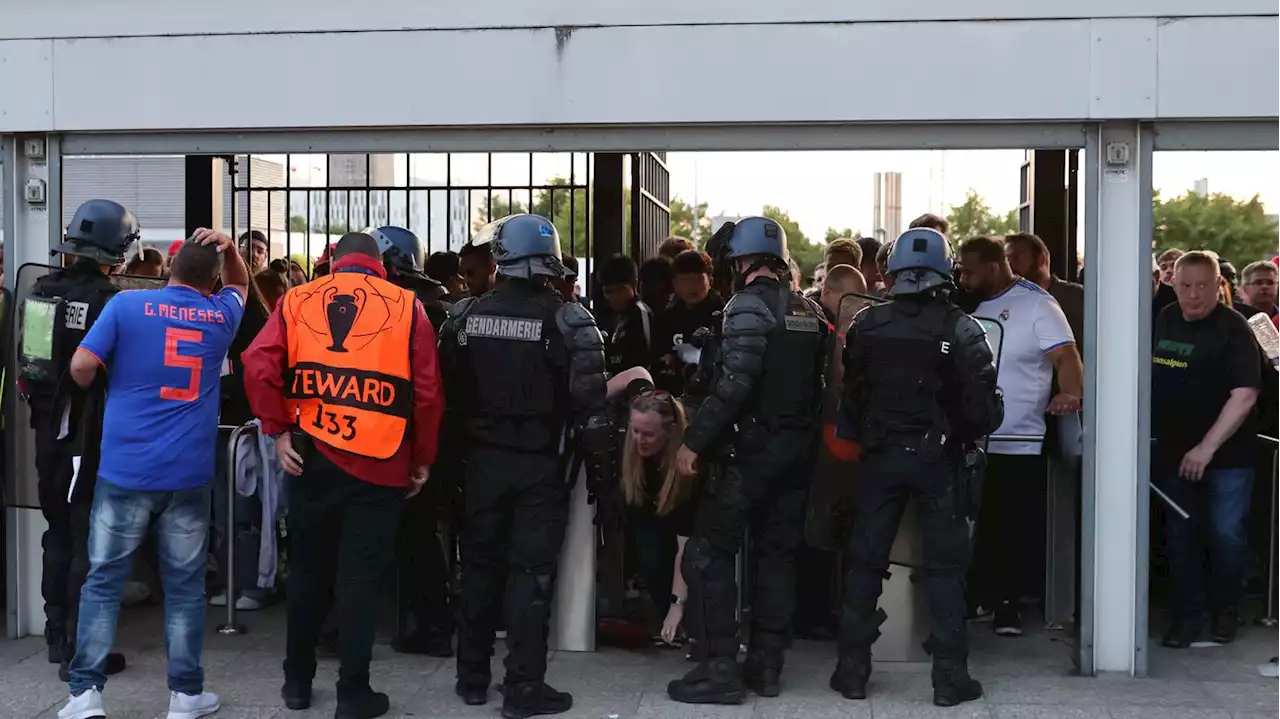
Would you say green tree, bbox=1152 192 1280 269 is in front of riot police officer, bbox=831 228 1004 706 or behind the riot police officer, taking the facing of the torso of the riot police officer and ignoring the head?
in front

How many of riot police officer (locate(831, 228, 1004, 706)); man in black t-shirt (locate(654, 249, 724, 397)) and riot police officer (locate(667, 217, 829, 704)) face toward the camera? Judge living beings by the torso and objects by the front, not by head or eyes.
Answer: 1

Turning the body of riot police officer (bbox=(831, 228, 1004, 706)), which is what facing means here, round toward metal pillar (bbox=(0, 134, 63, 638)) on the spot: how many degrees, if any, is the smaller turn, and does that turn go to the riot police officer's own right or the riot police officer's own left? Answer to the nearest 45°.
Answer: approximately 90° to the riot police officer's own left

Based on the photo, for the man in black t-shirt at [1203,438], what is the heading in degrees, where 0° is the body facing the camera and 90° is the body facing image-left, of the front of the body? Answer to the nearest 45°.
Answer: approximately 45°

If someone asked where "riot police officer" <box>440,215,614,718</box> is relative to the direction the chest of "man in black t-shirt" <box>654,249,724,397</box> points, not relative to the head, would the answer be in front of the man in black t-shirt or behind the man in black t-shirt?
in front

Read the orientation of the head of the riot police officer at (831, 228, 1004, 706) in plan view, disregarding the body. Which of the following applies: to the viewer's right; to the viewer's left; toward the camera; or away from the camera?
away from the camera

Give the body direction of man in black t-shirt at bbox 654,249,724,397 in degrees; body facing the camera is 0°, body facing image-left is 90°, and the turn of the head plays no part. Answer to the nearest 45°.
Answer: approximately 0°

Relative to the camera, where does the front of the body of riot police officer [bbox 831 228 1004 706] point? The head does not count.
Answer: away from the camera

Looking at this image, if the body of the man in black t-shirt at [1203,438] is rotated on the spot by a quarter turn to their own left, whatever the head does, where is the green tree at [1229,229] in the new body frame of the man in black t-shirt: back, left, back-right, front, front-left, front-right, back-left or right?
back-left

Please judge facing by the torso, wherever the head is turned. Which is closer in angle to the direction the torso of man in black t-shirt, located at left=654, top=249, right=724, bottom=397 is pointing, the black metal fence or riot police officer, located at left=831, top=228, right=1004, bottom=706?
the riot police officer
